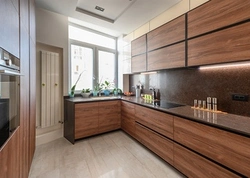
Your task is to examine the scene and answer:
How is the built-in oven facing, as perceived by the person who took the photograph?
facing to the right of the viewer

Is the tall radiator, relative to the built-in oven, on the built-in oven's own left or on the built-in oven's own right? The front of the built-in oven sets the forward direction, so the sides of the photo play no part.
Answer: on the built-in oven's own left

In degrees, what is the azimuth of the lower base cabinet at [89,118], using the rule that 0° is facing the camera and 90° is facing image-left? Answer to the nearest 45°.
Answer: approximately 315°

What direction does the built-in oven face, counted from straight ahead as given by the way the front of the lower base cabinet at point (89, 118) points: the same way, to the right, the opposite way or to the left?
to the left

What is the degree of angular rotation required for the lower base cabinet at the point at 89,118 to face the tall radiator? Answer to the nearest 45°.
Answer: approximately 135° to its right

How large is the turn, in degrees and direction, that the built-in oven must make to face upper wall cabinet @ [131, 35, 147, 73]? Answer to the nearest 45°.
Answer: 0° — it already faces it

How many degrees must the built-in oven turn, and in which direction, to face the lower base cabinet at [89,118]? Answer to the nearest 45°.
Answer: approximately 45° to its left
